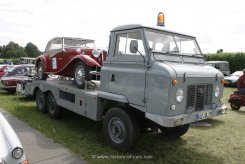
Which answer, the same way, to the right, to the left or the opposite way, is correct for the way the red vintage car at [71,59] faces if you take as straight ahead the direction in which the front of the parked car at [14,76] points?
to the left

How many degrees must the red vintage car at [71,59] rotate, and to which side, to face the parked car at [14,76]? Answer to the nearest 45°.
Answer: approximately 180°

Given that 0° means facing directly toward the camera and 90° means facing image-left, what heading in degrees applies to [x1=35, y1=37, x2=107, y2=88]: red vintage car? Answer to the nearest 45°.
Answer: approximately 315°

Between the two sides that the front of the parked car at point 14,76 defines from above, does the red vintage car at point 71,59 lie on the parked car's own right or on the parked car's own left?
on the parked car's own left
